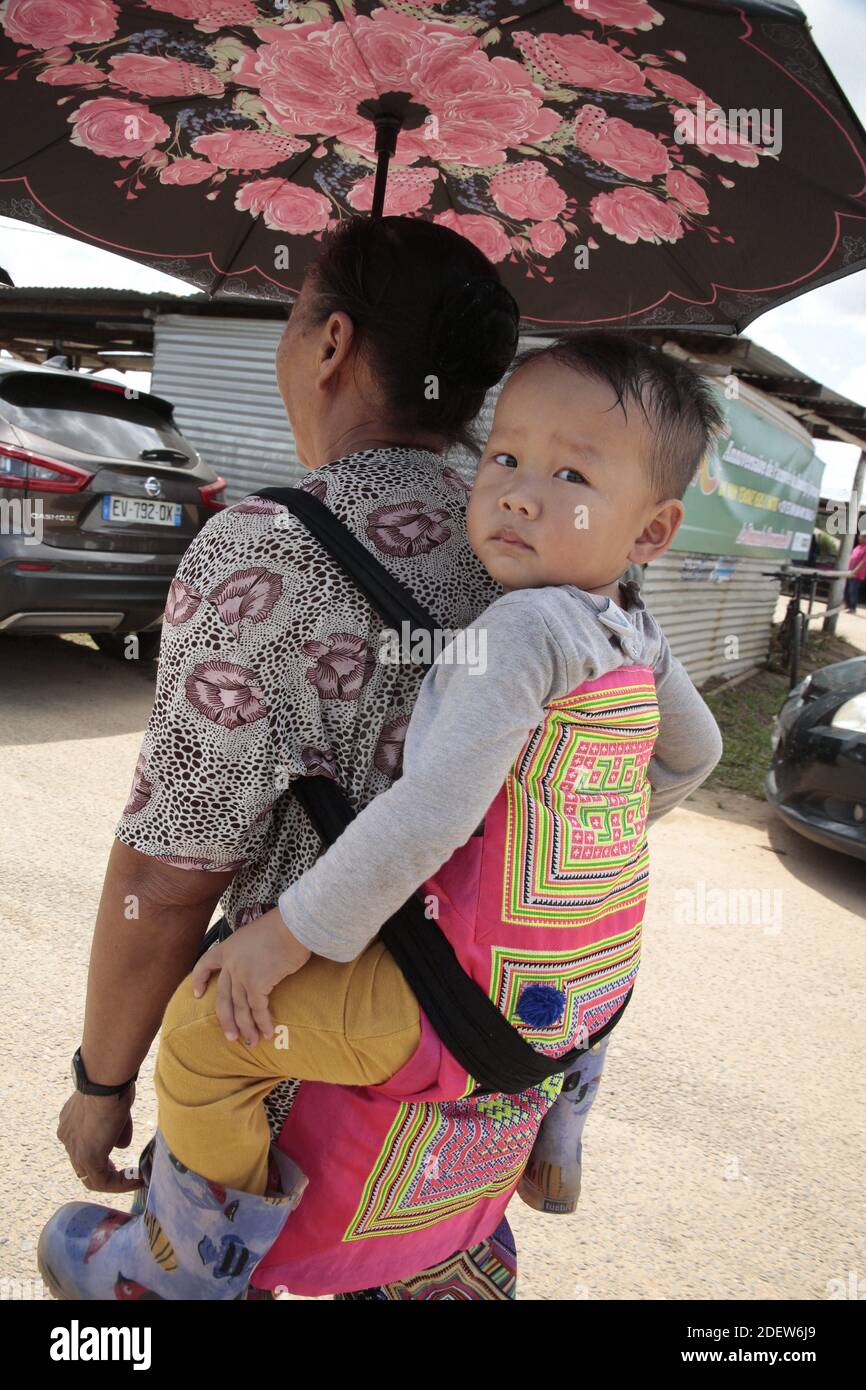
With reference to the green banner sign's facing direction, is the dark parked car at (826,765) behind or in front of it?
in front

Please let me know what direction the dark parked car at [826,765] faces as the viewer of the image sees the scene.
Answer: facing the viewer and to the left of the viewer

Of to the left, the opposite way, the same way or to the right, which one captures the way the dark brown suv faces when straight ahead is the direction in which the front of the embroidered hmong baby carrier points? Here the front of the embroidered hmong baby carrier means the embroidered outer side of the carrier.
the opposite way

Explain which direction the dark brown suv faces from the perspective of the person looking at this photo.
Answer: facing away from the viewer and to the left of the viewer

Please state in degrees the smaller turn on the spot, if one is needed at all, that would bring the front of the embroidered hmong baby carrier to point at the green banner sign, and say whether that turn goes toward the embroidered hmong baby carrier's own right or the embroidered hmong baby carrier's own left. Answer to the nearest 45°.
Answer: approximately 135° to the embroidered hmong baby carrier's own left

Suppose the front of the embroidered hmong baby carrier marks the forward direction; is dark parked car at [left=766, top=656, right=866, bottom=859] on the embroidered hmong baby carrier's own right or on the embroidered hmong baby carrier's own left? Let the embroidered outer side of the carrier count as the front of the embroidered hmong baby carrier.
on the embroidered hmong baby carrier's own left

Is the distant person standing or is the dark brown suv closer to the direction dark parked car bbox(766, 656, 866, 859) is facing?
the dark brown suv

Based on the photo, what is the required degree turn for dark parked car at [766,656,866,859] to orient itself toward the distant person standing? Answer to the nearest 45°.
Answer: approximately 135° to its right

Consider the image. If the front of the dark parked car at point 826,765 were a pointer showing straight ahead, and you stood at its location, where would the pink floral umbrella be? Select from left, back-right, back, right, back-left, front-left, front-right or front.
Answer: front-left

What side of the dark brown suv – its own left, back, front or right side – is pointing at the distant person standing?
right

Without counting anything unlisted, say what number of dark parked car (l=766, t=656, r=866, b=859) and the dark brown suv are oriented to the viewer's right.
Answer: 0

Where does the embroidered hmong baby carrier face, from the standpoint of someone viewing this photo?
facing the viewer and to the right of the viewer
